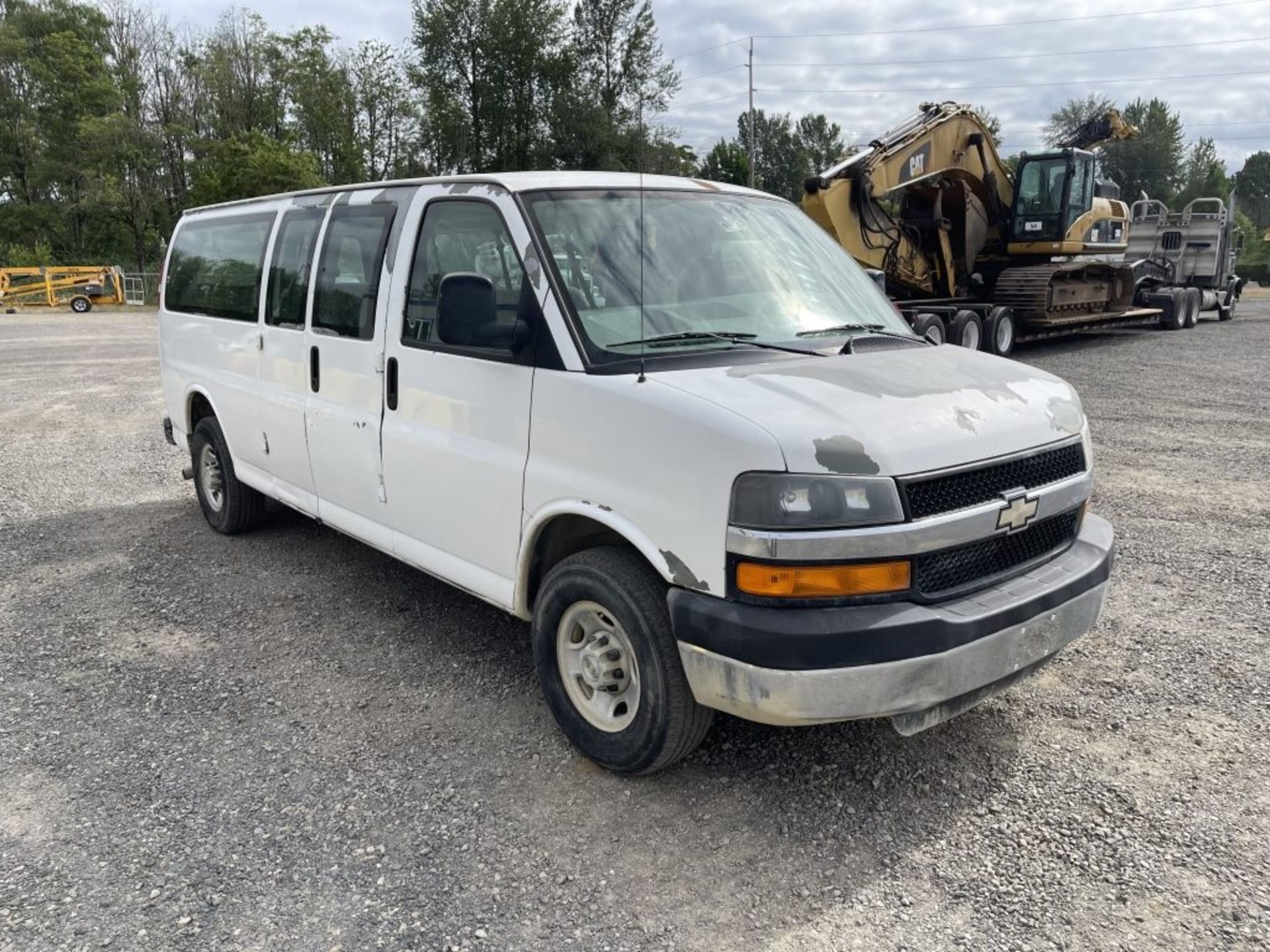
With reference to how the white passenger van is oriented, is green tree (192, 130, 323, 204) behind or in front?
behind

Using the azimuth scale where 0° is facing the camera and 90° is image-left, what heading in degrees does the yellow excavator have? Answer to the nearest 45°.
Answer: approximately 45°

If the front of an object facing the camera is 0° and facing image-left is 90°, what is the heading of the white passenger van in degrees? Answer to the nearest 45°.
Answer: approximately 315°

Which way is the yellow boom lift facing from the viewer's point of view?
to the viewer's left

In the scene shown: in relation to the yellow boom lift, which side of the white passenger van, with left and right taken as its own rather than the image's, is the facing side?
back

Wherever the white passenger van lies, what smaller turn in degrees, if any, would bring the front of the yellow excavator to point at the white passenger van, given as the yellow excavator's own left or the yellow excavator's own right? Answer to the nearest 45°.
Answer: approximately 45° to the yellow excavator's own left

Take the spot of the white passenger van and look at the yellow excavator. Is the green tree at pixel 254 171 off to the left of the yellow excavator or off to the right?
left
